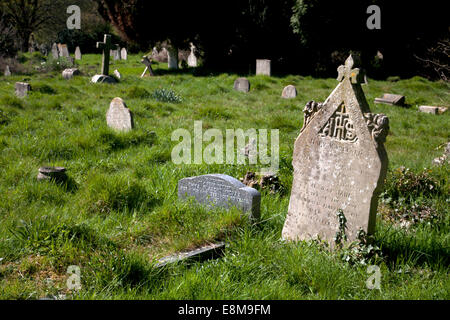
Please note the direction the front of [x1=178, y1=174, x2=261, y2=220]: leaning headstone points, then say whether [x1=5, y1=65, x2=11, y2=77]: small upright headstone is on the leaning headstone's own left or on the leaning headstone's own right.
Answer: on the leaning headstone's own right

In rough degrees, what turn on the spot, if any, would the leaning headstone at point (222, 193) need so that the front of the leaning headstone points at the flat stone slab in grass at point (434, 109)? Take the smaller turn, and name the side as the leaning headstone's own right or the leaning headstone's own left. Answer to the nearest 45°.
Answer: approximately 180°

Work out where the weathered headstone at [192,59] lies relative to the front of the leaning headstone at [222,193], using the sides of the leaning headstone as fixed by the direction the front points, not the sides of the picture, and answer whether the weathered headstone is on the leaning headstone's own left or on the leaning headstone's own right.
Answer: on the leaning headstone's own right

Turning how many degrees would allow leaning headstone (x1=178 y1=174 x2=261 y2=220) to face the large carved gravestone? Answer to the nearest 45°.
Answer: approximately 90° to its left

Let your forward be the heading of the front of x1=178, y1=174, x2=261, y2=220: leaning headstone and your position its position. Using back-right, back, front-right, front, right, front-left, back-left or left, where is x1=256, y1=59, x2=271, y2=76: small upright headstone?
back-right

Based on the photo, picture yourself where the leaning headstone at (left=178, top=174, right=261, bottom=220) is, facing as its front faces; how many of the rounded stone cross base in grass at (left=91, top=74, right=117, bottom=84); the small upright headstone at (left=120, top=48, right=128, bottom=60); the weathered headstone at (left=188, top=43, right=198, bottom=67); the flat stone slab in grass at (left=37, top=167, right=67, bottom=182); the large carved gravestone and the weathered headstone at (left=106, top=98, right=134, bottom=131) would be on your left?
1

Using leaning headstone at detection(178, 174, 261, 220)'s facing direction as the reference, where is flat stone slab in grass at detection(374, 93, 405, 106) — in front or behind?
behind

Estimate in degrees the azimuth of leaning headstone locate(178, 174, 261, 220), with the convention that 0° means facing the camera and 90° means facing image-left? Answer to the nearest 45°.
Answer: approximately 45°

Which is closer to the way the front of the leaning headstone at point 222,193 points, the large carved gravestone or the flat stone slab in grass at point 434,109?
the large carved gravestone

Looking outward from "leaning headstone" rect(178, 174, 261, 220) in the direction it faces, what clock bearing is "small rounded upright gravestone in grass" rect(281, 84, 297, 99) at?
The small rounded upright gravestone in grass is roughly at 5 o'clock from the leaning headstone.

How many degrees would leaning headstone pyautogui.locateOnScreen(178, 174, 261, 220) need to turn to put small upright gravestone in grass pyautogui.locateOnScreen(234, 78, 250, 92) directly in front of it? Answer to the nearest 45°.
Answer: approximately 135° to its right

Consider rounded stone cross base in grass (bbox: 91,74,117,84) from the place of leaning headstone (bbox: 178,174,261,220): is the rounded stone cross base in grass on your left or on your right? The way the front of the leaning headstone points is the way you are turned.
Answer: on your right
